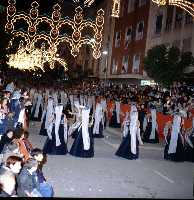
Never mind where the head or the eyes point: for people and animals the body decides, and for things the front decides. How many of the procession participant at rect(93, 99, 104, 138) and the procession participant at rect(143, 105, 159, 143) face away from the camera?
0

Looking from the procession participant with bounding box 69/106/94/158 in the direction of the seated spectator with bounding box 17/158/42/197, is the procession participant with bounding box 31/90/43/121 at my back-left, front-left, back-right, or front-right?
back-right

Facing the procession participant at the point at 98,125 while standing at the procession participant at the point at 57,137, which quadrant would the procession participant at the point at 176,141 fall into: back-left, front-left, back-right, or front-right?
front-right
